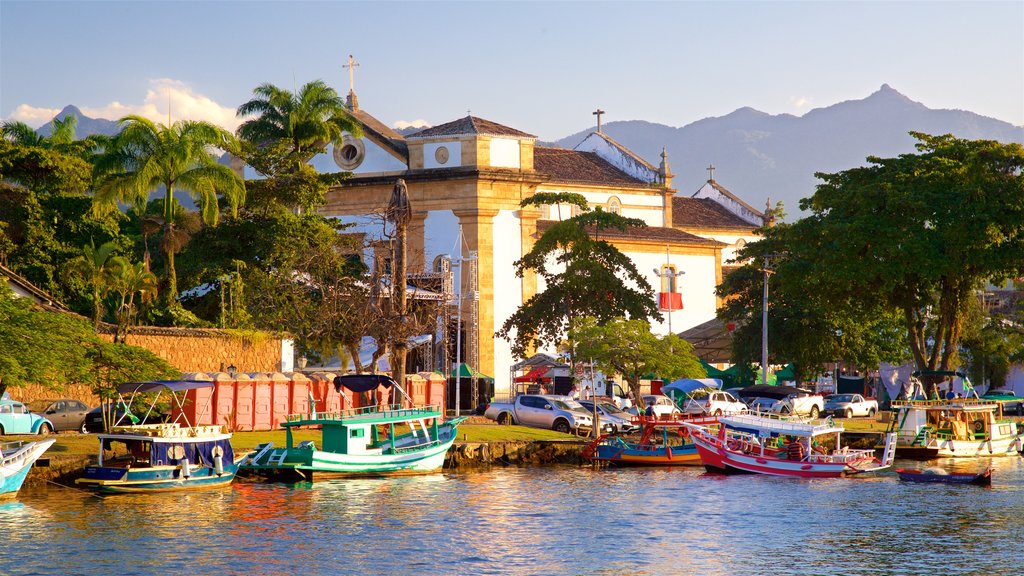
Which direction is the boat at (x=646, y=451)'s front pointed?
to the viewer's left

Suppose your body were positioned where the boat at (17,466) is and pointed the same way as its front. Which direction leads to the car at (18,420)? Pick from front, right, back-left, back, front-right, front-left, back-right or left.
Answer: left
